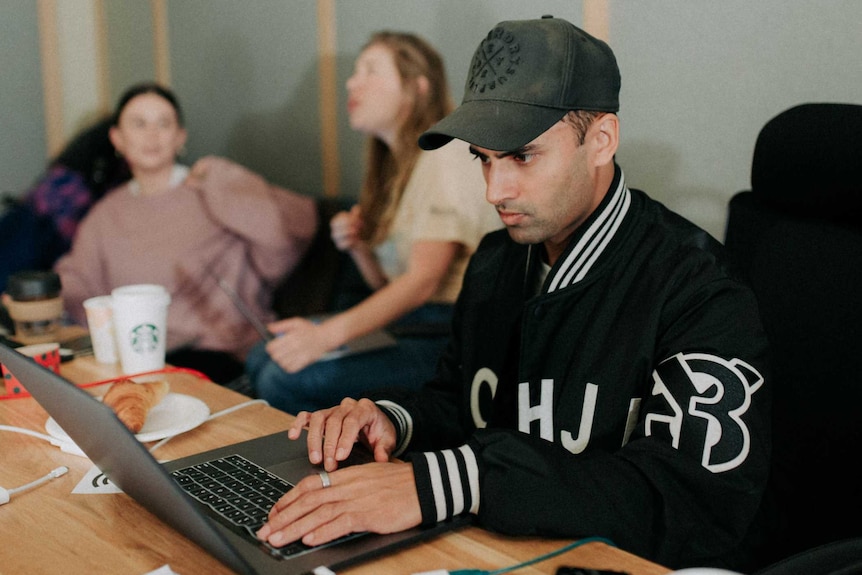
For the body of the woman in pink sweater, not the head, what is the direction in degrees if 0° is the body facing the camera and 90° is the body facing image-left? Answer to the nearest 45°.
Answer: approximately 0°

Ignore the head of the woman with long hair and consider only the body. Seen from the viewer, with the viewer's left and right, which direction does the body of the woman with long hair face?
facing to the left of the viewer

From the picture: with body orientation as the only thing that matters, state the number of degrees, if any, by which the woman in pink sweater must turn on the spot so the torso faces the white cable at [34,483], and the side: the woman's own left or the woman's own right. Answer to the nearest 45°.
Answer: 0° — they already face it

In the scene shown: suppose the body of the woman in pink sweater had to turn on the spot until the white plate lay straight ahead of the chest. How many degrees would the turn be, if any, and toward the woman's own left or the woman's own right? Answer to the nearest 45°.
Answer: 0° — they already face it
